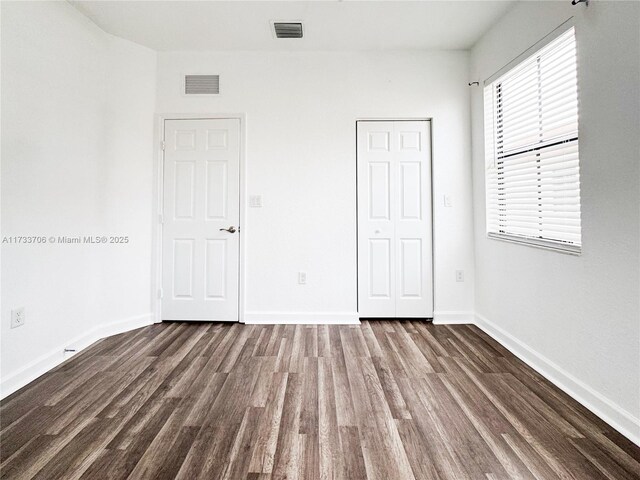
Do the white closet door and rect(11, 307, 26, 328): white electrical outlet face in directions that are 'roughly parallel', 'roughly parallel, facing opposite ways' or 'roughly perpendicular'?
roughly perpendicular

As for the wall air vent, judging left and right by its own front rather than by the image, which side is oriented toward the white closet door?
left

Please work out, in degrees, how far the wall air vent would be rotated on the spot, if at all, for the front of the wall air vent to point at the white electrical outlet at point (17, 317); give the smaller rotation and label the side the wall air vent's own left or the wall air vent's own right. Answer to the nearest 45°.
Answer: approximately 45° to the wall air vent's own right

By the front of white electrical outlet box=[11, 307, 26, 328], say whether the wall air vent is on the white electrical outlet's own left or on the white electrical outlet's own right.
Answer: on the white electrical outlet's own left

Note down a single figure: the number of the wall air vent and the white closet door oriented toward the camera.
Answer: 2

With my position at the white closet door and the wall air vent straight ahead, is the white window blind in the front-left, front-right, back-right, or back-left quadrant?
back-left

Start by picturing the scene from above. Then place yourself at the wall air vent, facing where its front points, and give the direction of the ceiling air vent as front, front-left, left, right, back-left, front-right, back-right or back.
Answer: front-left

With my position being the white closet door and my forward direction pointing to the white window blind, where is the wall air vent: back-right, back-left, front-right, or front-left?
back-right
